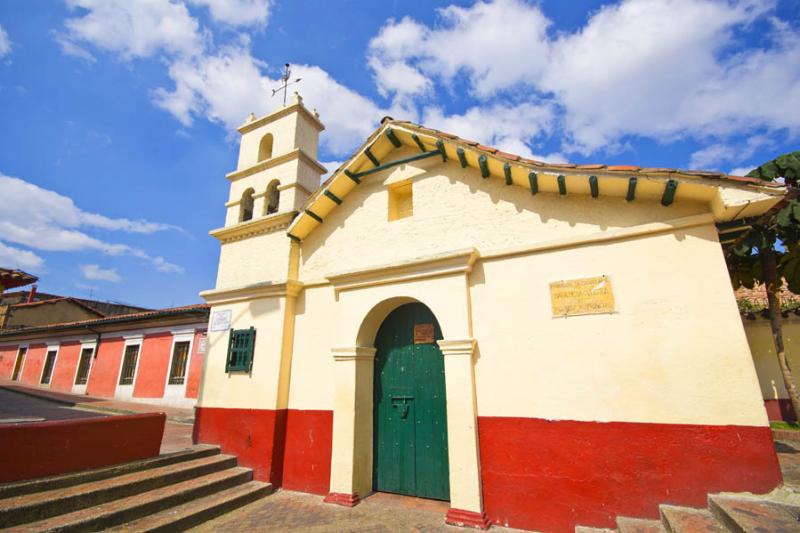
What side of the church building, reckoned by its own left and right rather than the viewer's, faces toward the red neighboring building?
right

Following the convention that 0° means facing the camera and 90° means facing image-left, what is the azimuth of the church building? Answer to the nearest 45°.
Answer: approximately 45°
